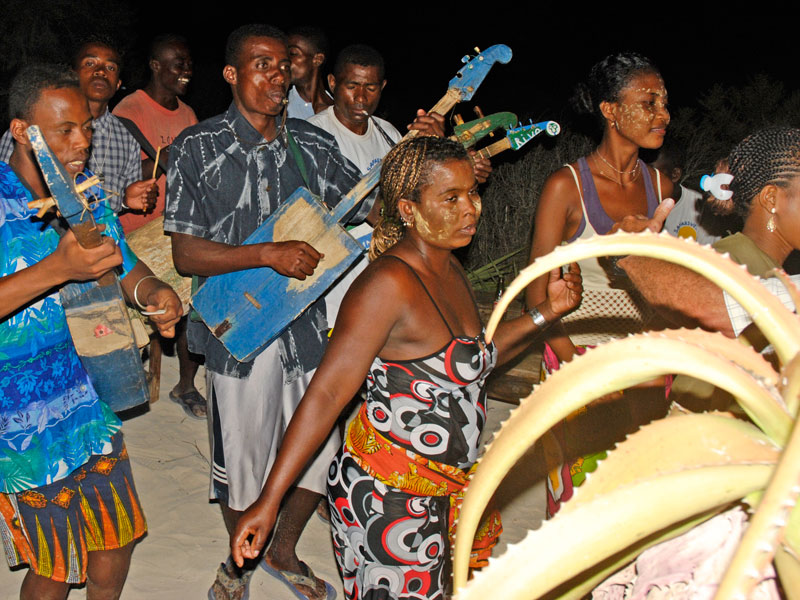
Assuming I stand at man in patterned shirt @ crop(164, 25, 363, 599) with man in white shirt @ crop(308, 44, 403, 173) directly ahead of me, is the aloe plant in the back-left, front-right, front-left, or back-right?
back-right

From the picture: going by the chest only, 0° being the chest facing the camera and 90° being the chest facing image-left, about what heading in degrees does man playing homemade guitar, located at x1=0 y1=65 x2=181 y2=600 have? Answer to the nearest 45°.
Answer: approximately 315°

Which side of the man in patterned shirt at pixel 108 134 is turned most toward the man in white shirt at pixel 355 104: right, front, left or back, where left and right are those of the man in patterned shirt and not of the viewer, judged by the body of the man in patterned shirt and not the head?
left

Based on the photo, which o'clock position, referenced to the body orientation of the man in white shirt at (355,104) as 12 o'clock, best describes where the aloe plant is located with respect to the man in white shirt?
The aloe plant is roughly at 12 o'clock from the man in white shirt.

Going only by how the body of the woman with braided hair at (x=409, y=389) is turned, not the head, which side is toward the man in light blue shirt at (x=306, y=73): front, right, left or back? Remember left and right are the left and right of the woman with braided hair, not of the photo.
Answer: back

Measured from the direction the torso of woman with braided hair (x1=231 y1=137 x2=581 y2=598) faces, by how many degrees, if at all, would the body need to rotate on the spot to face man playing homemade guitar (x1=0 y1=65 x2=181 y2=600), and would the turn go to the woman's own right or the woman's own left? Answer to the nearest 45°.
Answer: approximately 135° to the woman's own right

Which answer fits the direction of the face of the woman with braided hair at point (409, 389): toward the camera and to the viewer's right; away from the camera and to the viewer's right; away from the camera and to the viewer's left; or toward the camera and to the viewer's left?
toward the camera and to the viewer's right

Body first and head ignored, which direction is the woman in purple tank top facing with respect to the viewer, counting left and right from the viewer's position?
facing the viewer and to the right of the viewer

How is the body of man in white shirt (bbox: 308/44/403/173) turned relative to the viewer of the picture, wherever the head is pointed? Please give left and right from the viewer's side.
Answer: facing the viewer

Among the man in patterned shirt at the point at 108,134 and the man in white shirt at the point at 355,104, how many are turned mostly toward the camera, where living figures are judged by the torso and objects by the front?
2

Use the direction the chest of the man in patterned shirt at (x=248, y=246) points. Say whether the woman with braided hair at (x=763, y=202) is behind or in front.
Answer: in front

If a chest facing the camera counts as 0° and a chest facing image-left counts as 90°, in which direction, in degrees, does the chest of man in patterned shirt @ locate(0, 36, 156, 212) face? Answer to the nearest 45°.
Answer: approximately 0°
